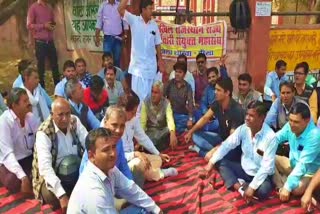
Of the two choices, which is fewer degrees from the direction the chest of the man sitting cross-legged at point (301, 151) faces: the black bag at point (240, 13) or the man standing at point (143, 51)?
the man standing

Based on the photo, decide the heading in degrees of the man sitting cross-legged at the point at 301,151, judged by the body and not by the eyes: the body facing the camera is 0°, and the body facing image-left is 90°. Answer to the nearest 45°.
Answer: approximately 45°

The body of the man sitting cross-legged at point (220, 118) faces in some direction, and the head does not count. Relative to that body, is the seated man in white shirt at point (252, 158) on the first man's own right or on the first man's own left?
on the first man's own left

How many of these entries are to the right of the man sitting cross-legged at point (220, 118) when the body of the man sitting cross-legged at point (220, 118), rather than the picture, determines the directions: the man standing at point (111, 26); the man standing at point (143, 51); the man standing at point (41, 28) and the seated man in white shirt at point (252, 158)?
3

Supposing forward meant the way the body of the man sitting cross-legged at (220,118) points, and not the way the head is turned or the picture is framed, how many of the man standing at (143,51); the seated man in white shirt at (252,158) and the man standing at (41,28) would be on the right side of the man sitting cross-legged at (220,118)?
2

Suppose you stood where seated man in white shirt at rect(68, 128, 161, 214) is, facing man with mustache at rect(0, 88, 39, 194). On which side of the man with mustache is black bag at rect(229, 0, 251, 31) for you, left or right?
right

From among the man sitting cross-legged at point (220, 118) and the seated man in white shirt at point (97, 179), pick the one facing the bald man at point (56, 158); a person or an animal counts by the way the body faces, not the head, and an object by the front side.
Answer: the man sitting cross-legged

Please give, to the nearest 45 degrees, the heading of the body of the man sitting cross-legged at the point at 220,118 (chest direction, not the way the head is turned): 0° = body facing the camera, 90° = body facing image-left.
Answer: approximately 45°

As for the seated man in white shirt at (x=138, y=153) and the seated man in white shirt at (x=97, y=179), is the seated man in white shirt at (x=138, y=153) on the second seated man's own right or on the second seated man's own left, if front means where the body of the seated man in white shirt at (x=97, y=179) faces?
on the second seated man's own left

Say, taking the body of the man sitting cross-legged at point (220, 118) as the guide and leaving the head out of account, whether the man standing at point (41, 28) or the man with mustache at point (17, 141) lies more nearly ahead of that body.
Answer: the man with mustache

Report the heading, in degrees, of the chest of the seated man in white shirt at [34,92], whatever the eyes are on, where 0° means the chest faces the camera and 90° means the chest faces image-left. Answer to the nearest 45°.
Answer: approximately 315°
